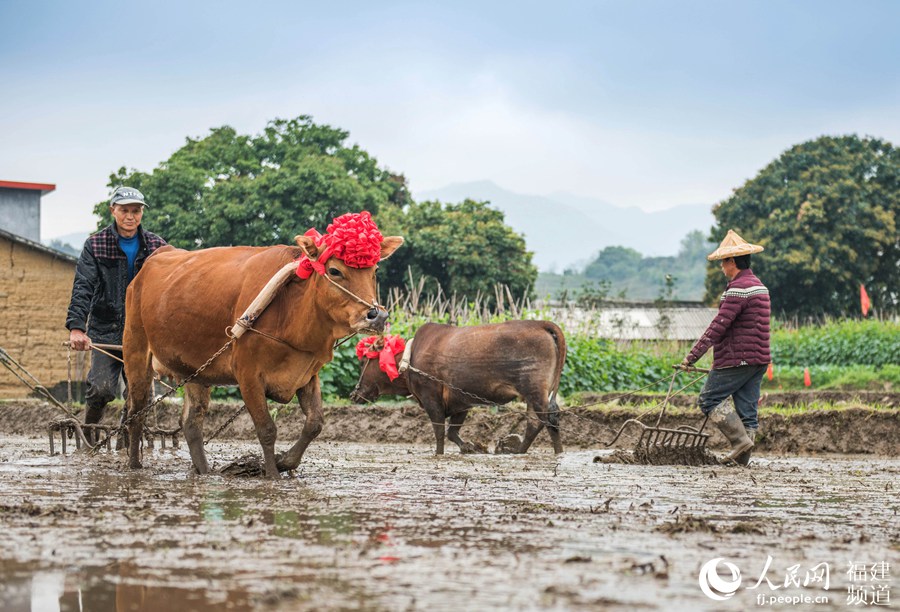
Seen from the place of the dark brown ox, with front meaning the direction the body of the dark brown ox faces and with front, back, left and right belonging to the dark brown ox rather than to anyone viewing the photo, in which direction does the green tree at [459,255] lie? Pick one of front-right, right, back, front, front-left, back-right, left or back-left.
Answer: right

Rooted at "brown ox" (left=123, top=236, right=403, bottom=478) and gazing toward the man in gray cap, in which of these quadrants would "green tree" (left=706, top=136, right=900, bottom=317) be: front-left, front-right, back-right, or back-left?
front-right

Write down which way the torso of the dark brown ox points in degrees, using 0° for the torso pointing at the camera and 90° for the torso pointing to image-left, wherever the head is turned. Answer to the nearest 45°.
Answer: approximately 90°

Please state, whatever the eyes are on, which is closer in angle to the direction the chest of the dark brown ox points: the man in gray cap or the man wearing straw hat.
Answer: the man in gray cap

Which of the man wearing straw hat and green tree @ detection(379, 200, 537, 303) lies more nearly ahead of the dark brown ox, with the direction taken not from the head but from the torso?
the green tree

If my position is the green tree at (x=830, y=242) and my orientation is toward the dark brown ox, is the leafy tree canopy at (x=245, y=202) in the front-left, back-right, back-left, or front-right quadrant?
front-right

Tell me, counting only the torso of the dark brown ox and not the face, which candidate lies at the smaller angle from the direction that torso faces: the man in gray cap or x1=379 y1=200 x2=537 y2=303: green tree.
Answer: the man in gray cap

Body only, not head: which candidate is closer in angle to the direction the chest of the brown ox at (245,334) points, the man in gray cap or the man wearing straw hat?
the man wearing straw hat

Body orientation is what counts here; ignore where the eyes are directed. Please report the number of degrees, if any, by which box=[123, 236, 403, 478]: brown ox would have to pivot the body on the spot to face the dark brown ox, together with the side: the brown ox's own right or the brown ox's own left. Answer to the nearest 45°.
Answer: approximately 90° to the brown ox's own left

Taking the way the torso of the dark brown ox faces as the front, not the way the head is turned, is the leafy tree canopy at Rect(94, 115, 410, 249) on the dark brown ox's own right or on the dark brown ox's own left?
on the dark brown ox's own right

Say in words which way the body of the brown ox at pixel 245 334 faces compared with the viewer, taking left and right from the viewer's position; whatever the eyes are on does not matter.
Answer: facing the viewer and to the right of the viewer

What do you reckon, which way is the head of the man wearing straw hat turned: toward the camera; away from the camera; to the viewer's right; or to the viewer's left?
to the viewer's left

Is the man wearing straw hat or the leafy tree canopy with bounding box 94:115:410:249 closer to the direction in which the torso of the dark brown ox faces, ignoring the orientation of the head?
the leafy tree canopy

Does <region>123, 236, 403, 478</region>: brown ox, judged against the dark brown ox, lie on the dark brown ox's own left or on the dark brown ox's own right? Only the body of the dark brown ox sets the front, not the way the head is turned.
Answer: on the dark brown ox's own left

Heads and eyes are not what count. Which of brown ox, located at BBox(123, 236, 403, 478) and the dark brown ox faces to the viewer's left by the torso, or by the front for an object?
the dark brown ox

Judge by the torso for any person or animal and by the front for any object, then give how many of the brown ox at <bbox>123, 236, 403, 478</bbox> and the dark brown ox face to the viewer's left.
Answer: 1

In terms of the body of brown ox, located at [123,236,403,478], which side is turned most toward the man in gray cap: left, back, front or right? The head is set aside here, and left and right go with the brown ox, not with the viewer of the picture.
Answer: back

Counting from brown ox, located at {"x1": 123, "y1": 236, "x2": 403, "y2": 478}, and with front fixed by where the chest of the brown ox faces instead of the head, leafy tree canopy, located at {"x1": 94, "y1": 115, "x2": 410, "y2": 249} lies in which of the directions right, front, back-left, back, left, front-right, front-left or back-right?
back-left

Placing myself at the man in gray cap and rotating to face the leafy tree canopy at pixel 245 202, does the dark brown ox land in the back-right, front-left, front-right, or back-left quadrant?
front-right
